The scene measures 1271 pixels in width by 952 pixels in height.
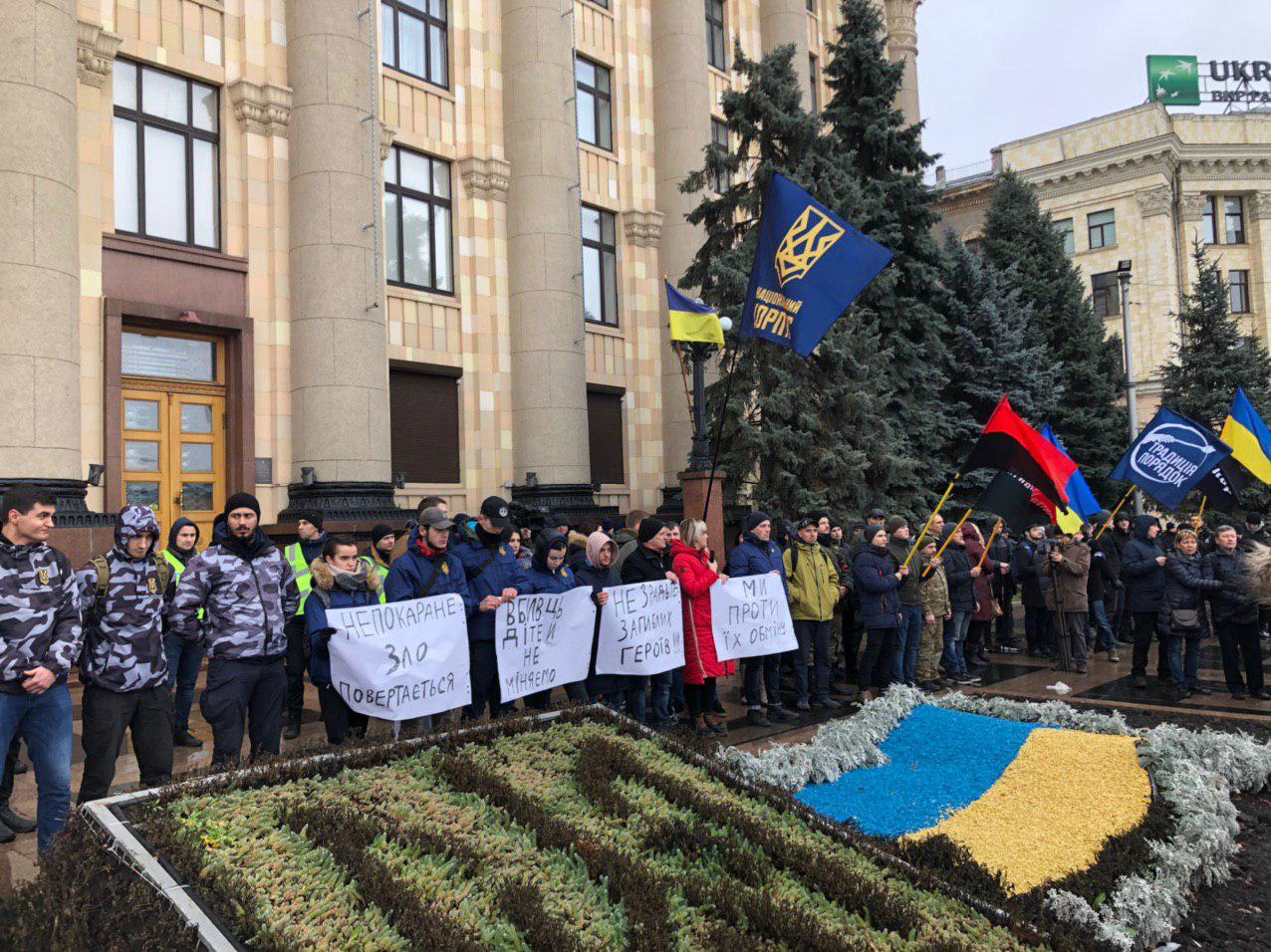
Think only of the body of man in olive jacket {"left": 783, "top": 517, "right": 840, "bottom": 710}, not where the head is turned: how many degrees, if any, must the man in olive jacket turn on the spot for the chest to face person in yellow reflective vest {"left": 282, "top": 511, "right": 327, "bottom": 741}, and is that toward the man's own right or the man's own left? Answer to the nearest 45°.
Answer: approximately 90° to the man's own right

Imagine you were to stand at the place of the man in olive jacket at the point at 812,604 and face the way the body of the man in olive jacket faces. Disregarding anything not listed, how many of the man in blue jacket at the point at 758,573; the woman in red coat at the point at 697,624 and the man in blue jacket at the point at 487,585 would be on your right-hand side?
3

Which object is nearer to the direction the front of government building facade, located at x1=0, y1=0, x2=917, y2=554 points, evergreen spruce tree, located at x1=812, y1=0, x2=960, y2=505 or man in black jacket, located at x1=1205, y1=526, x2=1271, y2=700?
the man in black jacket

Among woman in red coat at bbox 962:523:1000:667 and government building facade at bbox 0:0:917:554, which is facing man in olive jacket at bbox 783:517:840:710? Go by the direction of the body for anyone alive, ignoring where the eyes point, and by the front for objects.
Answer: the government building facade

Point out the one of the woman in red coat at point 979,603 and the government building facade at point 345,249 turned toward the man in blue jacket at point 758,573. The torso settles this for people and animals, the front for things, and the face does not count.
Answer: the government building facade

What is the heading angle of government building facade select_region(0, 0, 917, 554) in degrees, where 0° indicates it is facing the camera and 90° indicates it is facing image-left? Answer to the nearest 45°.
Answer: approximately 315°

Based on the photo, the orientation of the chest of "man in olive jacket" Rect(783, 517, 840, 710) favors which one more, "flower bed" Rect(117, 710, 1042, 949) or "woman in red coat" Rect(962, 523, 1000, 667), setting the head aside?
the flower bed

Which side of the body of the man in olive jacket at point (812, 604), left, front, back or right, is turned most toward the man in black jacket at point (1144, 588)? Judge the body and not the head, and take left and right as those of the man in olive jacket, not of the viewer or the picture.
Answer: left

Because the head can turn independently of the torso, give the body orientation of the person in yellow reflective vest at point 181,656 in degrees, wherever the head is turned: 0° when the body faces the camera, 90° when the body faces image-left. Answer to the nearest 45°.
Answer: approximately 315°

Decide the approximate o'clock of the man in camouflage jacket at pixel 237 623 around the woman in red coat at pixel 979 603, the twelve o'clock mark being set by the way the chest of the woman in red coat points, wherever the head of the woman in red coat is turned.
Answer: The man in camouflage jacket is roughly at 4 o'clock from the woman in red coat.
